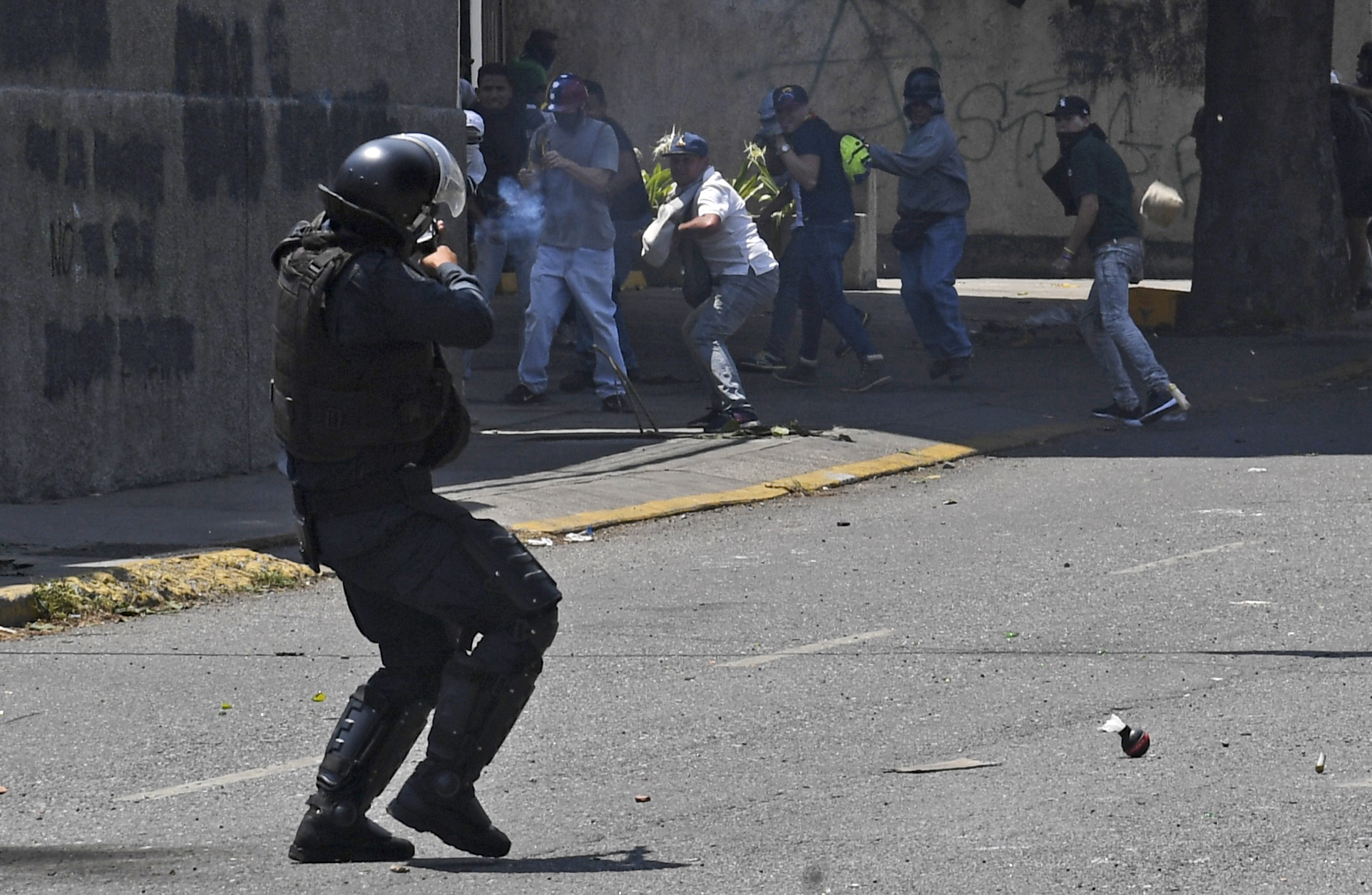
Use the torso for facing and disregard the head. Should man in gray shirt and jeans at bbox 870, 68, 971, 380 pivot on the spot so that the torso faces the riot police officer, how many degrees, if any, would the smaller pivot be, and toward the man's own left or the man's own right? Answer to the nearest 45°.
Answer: approximately 45° to the man's own left

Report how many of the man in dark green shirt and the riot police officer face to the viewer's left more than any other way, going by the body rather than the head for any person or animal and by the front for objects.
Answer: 1

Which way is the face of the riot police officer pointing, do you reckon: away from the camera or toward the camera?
away from the camera

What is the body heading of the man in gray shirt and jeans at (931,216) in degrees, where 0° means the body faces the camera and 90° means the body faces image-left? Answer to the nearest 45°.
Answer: approximately 45°

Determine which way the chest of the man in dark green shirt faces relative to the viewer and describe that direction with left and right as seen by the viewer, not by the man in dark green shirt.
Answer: facing to the left of the viewer
